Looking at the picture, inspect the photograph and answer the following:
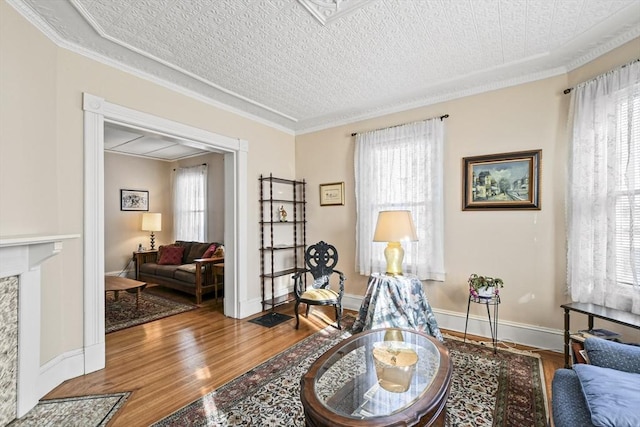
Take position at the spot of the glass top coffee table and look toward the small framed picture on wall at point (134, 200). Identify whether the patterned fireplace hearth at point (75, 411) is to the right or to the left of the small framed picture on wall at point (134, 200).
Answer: left

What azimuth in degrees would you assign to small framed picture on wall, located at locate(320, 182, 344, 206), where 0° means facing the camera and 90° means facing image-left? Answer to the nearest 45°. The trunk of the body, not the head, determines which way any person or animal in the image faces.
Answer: approximately 45°

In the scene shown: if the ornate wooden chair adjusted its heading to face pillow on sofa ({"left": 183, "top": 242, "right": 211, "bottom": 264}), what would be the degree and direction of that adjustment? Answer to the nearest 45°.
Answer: approximately 135° to its right

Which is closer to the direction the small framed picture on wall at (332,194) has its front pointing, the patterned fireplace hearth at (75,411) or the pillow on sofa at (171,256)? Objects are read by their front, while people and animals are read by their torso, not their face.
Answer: the patterned fireplace hearth

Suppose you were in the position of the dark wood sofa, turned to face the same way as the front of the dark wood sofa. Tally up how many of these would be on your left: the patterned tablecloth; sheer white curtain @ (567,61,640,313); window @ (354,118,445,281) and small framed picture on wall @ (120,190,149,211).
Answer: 3

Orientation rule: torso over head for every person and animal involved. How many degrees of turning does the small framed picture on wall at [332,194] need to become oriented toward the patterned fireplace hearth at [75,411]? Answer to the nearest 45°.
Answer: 0° — it already faces it

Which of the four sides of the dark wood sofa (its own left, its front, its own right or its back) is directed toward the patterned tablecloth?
left

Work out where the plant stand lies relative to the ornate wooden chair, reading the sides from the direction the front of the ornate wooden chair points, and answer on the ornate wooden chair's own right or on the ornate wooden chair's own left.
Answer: on the ornate wooden chair's own left
